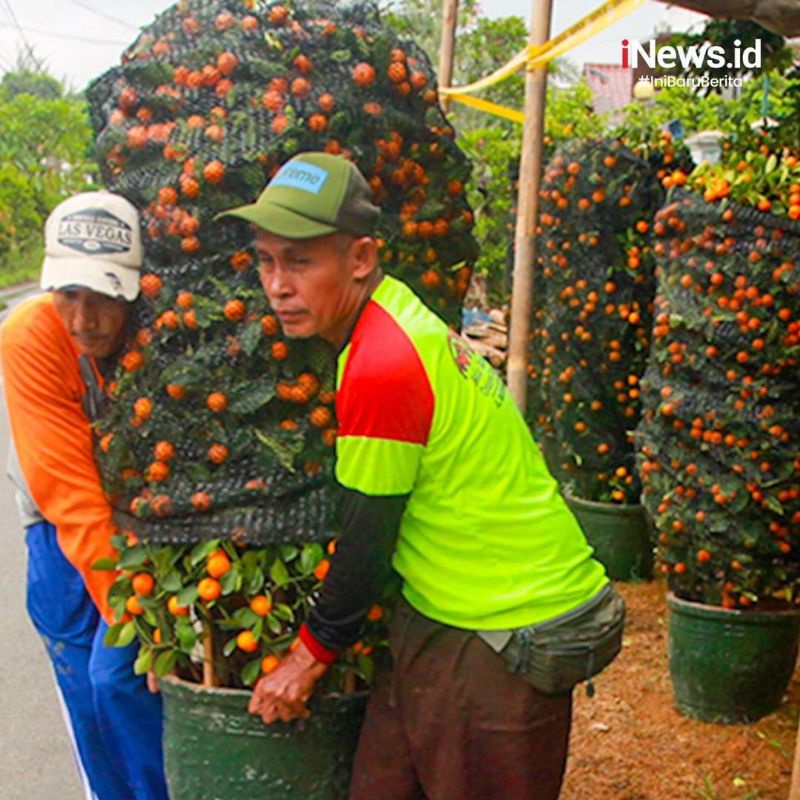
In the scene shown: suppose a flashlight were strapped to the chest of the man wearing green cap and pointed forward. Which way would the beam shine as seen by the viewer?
to the viewer's left

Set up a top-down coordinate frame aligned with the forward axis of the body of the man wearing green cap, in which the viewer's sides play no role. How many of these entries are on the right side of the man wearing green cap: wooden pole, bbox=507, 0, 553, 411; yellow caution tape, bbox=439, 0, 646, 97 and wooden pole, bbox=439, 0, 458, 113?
3

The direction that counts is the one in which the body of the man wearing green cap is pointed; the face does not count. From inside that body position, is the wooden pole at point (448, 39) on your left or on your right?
on your right

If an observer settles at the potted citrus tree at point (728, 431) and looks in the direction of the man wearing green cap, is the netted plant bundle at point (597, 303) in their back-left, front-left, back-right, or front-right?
back-right

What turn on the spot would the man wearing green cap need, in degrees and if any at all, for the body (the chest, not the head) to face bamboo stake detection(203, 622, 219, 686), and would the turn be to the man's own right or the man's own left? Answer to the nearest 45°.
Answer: approximately 45° to the man's own right

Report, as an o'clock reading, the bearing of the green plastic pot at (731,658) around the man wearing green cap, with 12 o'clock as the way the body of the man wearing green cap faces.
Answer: The green plastic pot is roughly at 4 o'clock from the man wearing green cap.

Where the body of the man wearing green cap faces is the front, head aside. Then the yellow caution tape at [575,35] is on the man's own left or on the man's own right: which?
on the man's own right

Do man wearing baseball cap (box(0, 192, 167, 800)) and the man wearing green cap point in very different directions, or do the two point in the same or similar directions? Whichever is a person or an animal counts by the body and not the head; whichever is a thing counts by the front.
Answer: very different directions

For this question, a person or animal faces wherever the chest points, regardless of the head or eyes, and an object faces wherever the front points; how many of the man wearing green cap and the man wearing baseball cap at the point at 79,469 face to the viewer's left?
1

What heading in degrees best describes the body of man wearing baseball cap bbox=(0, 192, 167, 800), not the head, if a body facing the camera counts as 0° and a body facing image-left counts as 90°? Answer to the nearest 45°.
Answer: approximately 315°
